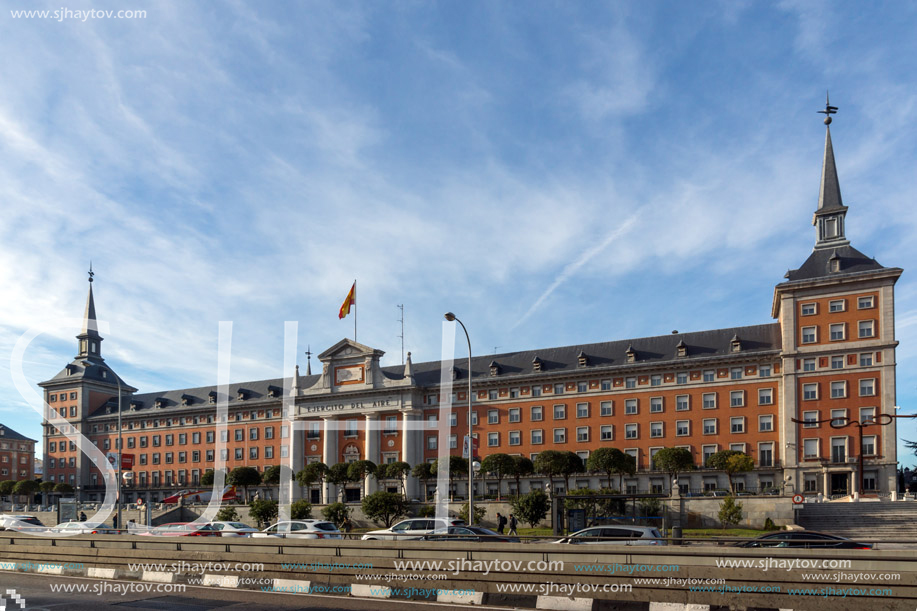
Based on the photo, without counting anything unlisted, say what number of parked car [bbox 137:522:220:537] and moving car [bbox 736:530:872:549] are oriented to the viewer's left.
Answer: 2

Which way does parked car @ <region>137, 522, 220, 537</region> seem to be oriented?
to the viewer's left

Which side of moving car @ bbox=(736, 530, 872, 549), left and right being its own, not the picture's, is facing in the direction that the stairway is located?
right

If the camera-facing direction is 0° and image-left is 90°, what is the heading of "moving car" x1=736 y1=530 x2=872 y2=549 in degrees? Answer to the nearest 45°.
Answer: approximately 90°
